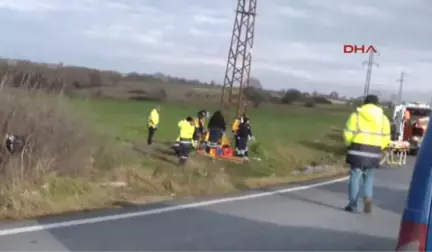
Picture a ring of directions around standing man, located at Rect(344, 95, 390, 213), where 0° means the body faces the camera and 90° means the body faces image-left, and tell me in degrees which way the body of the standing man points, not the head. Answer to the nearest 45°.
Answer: approximately 180°

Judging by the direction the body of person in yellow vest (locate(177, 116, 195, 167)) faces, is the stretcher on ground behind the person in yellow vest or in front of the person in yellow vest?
in front

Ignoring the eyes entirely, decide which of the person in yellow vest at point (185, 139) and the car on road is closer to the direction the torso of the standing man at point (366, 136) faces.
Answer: the person in yellow vest

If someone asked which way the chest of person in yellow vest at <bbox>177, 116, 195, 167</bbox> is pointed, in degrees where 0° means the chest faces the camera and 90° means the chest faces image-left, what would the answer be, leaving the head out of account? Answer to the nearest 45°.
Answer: approximately 225°

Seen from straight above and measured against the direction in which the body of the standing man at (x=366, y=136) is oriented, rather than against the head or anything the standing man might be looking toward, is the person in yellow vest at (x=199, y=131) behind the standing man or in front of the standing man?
in front

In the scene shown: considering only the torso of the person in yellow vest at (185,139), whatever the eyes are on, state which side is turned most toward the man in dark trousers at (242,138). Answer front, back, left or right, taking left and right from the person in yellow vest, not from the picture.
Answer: front
